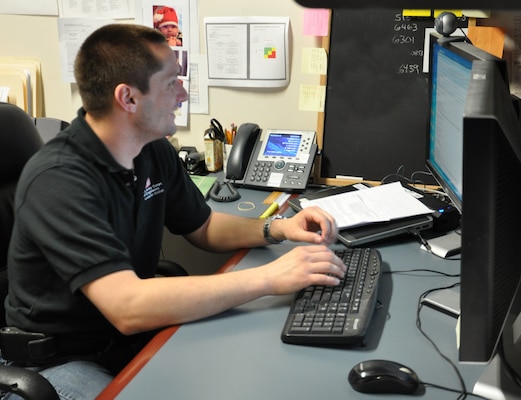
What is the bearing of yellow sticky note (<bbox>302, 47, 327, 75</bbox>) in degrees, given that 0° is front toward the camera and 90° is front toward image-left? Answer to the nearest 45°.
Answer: approximately 0°

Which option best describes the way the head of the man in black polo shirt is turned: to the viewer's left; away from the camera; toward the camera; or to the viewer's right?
to the viewer's right

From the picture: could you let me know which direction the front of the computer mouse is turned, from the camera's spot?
facing to the right of the viewer

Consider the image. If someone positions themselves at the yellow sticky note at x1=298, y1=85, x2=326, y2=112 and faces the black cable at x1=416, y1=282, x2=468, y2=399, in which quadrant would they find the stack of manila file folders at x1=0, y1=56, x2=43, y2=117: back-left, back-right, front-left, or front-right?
back-right

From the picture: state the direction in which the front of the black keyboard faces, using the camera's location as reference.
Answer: facing to the left of the viewer

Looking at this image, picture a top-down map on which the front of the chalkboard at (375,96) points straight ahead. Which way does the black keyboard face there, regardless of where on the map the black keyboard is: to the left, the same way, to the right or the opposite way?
to the right

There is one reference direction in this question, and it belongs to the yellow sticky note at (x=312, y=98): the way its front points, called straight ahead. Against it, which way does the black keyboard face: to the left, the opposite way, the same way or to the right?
to the right
